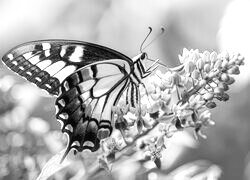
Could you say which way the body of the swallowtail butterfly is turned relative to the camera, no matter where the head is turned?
to the viewer's right
